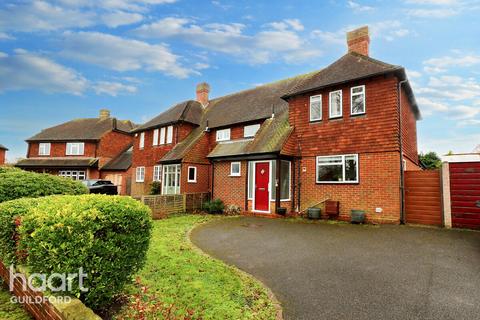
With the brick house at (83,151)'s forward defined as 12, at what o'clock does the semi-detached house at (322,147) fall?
The semi-detached house is roughly at 10 o'clock from the brick house.

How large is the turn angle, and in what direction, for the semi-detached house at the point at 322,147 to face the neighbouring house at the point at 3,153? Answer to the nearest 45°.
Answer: approximately 90° to its right

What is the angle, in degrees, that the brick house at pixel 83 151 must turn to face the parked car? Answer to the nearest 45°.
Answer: approximately 45° to its left

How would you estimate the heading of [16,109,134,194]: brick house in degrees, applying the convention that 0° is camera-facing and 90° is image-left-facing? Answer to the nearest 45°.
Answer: approximately 45°

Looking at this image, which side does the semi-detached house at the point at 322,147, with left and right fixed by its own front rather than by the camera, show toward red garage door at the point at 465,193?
left

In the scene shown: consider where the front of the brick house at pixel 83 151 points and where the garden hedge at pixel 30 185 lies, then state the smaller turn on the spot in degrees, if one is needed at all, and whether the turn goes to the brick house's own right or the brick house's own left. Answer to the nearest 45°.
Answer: approximately 45° to the brick house's own left

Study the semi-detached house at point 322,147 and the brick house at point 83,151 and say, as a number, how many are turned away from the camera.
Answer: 0

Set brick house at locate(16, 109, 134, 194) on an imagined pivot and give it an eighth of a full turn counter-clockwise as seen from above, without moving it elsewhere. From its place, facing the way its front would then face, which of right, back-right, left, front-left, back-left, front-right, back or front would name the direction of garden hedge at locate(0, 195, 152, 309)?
front

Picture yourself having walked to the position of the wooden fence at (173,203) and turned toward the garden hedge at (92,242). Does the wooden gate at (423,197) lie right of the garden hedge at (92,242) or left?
left

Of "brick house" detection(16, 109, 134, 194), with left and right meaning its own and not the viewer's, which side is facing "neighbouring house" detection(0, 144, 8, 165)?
right
